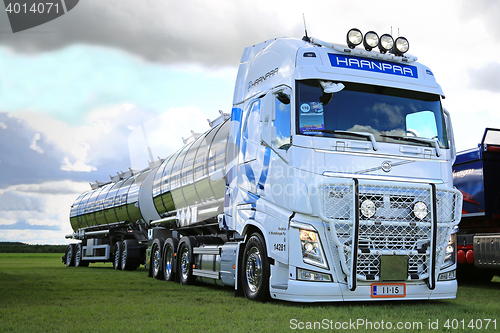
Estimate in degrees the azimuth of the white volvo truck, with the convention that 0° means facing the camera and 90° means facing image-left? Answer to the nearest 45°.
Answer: approximately 315°
